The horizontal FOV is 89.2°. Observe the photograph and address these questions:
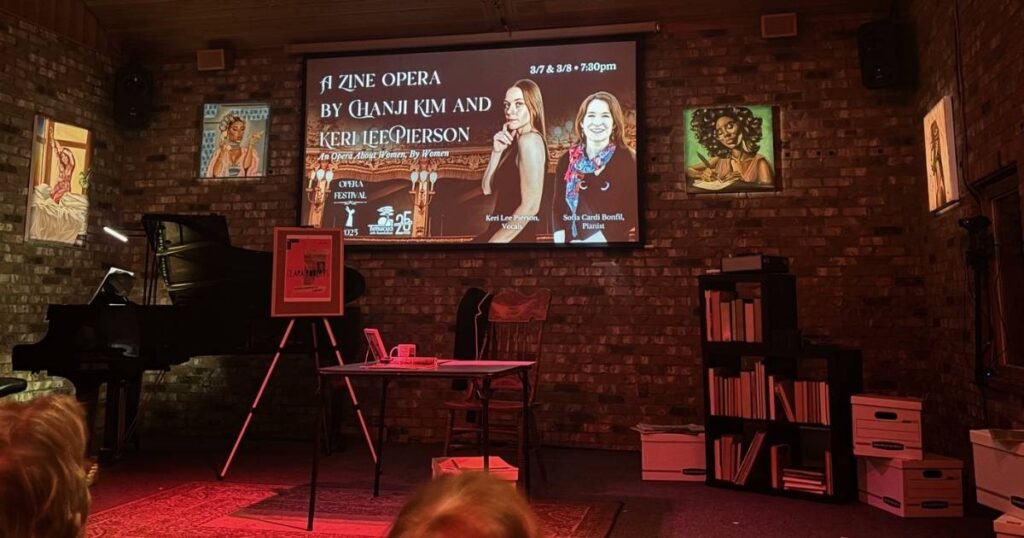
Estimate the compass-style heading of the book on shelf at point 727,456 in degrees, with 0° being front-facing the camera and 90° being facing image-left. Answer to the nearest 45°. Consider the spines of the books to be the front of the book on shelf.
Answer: approximately 0°

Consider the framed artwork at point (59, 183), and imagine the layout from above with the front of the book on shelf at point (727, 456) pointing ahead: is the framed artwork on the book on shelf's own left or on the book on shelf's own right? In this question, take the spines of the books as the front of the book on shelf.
on the book on shelf's own right

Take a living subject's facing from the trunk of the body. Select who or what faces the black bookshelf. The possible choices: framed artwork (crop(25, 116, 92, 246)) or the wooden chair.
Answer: the framed artwork

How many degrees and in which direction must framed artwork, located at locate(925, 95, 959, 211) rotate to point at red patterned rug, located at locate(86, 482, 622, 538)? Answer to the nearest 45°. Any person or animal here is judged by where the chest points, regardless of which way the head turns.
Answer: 0° — it already faces it

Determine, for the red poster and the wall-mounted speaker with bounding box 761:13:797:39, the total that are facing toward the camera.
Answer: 2

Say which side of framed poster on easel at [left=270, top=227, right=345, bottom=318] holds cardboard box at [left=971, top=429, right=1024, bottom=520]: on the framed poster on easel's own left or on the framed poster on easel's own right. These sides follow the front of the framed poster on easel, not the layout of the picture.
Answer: on the framed poster on easel's own left

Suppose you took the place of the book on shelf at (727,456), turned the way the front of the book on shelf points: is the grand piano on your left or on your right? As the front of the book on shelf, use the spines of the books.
on your right
